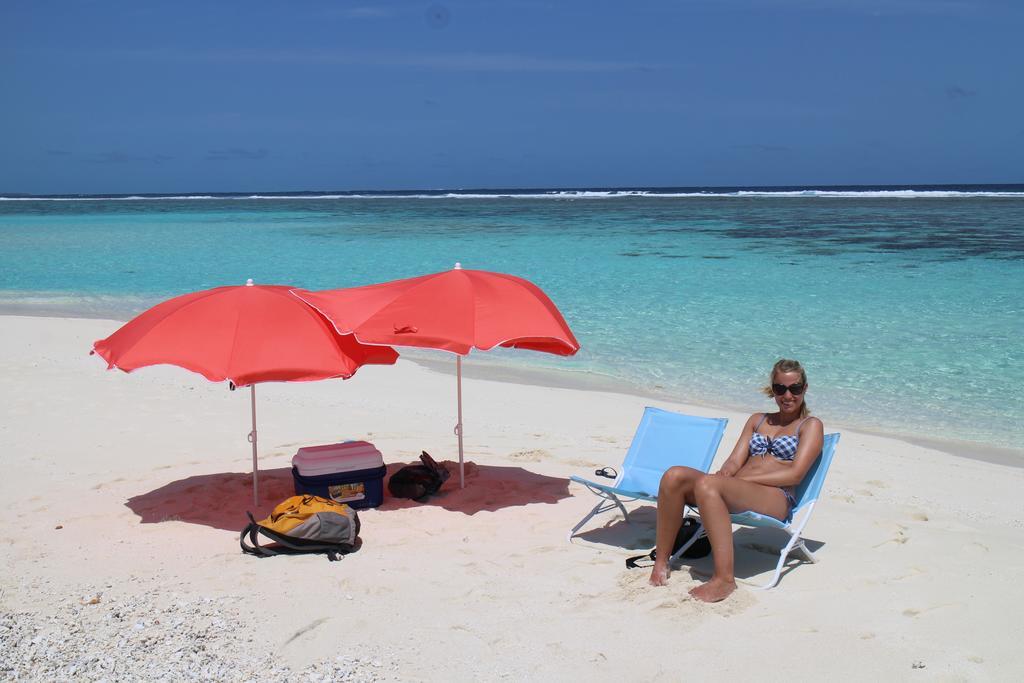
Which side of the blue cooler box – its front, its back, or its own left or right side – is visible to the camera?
front

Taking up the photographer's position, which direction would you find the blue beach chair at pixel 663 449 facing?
facing the viewer and to the left of the viewer

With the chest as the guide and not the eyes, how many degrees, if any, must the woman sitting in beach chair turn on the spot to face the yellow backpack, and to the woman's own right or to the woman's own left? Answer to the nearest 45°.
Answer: approximately 45° to the woman's own right

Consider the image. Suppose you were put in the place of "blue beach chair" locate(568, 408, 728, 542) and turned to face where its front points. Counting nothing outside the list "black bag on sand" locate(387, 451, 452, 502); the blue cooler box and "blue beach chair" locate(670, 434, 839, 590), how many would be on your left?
1

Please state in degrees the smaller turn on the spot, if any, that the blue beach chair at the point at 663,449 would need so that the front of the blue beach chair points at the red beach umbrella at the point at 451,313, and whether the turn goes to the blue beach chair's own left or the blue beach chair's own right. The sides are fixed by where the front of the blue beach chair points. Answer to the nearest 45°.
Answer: approximately 45° to the blue beach chair's own right

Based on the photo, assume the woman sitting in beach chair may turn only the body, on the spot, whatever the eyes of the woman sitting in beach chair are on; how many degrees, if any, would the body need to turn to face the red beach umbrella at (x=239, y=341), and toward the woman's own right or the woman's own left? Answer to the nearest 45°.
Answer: approximately 45° to the woman's own right

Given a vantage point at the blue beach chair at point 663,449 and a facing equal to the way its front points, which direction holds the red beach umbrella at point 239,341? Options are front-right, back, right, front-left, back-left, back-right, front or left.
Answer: front-right

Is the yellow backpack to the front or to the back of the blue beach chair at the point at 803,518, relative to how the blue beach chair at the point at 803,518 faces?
to the front

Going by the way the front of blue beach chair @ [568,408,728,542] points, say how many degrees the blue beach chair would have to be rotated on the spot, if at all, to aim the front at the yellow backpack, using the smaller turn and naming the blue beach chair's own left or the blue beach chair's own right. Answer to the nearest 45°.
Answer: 0° — it already faces it

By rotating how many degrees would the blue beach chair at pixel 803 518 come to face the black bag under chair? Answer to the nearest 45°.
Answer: approximately 45° to its right
